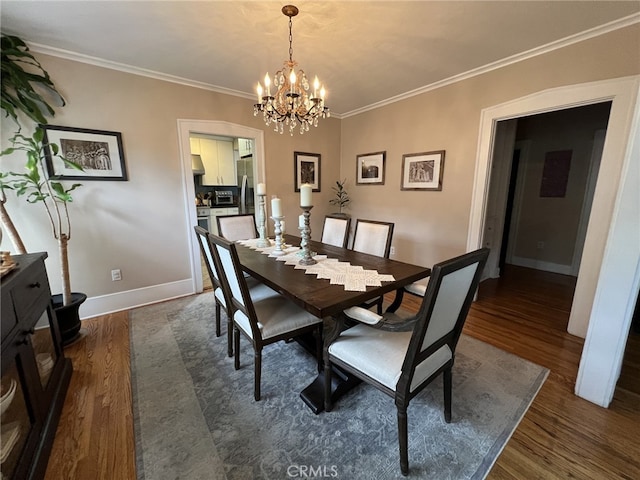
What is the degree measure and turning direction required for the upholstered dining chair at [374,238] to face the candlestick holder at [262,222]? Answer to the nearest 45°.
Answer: approximately 45° to its right

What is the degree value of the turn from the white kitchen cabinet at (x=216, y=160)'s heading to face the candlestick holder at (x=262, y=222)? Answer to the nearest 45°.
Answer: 0° — it already faces it

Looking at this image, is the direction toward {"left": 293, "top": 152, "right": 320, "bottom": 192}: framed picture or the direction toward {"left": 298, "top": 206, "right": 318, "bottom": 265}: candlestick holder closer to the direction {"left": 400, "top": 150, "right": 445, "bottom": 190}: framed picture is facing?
the candlestick holder

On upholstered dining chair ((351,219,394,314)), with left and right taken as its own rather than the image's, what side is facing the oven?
right

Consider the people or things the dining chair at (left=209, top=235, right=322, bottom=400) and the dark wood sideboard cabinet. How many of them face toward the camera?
0

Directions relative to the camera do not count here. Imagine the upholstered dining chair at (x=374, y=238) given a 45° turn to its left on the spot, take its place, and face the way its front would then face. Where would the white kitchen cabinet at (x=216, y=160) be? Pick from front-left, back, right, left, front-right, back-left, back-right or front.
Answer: back-right

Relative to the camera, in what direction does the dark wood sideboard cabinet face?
facing to the right of the viewer

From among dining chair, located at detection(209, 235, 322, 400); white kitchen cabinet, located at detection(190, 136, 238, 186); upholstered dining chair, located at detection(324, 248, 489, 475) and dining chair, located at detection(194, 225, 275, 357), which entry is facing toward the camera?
the white kitchen cabinet

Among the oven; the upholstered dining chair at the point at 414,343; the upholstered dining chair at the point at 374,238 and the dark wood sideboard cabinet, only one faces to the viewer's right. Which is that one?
the dark wood sideboard cabinet

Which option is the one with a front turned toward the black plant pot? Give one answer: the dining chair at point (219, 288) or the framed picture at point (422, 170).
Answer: the framed picture

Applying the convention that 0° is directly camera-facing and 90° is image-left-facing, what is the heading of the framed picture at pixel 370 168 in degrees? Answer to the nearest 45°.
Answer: approximately 45°

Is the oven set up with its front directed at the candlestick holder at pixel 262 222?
yes

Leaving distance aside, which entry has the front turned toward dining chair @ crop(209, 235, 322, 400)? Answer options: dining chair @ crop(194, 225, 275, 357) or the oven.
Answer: the oven
